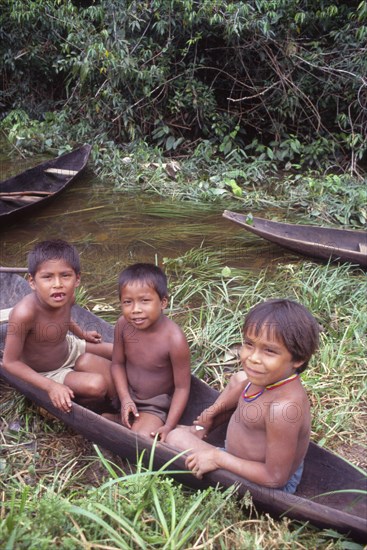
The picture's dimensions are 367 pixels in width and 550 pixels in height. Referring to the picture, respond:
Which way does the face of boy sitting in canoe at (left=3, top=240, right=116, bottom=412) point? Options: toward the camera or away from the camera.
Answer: toward the camera

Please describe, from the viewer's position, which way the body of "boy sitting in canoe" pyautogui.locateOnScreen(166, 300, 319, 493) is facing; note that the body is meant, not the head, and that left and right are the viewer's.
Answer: facing the viewer and to the left of the viewer

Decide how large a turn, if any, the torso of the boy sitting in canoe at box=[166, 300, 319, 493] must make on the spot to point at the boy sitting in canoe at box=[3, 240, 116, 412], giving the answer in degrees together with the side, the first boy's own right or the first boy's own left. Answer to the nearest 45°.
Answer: approximately 90° to the first boy's own right

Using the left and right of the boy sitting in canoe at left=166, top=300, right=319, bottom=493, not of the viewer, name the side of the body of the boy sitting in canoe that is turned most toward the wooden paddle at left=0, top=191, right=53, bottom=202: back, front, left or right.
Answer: right

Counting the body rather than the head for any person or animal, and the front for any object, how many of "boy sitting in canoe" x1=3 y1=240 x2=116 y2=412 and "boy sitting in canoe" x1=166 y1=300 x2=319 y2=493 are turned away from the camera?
0

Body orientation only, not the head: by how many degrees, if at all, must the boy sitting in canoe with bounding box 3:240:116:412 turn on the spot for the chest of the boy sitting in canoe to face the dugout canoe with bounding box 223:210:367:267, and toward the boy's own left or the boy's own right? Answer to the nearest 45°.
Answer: approximately 90° to the boy's own left

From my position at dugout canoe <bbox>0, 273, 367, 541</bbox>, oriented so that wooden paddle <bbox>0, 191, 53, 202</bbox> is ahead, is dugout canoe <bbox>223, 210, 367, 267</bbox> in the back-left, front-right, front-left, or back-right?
front-right

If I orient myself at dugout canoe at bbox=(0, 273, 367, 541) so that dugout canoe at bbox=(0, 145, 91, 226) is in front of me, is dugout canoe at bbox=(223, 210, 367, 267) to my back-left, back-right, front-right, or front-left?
front-right

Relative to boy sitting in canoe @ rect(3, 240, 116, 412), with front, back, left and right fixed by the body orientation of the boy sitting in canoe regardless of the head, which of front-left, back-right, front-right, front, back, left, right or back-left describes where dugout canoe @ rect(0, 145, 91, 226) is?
back-left

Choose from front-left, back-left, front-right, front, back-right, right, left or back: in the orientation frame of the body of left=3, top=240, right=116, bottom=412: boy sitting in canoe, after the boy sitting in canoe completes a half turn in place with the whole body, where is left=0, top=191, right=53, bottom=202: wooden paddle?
front-right
